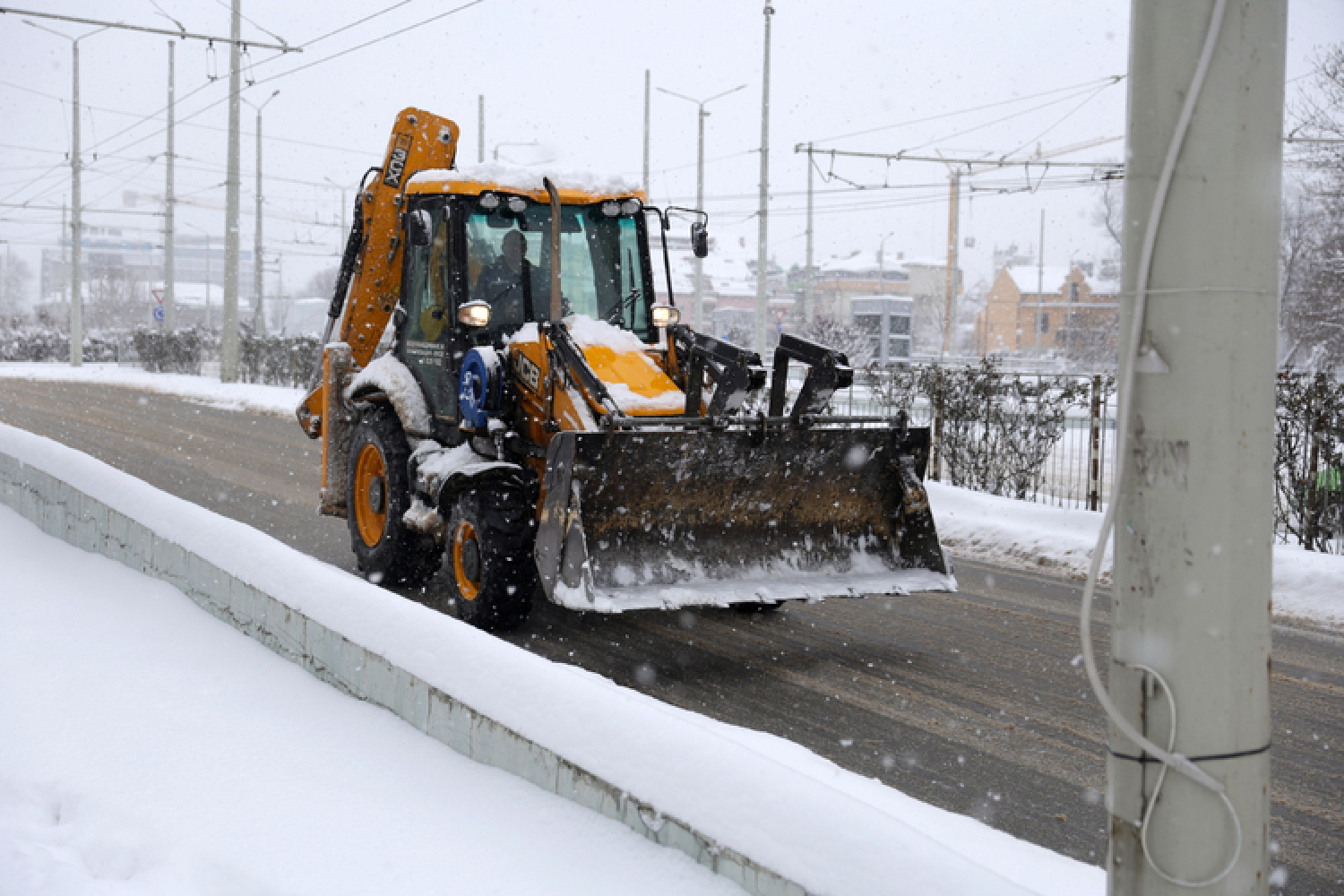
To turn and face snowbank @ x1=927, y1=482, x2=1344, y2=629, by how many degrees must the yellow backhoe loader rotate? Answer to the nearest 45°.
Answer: approximately 90° to its left

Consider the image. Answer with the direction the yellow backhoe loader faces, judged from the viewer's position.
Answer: facing the viewer and to the right of the viewer

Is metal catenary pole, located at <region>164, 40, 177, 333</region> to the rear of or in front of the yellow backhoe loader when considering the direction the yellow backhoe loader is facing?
to the rear

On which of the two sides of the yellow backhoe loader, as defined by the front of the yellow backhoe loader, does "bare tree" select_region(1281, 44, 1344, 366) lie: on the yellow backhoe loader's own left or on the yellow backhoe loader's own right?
on the yellow backhoe loader's own left

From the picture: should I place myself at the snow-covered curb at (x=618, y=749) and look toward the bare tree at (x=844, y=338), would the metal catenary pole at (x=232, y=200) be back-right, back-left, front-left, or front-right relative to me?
front-left

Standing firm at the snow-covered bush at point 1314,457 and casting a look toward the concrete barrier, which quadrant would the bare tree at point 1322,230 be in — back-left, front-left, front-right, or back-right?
back-right

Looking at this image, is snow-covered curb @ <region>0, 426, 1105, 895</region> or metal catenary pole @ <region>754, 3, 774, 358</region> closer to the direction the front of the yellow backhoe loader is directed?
the snow-covered curb

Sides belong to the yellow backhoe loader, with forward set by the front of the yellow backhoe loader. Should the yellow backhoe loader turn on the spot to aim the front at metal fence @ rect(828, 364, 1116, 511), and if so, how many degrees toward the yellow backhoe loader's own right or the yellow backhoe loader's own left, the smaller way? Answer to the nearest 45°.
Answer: approximately 90° to the yellow backhoe loader's own left

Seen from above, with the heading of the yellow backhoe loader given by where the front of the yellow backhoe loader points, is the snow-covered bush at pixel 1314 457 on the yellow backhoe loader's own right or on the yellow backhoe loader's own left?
on the yellow backhoe loader's own left

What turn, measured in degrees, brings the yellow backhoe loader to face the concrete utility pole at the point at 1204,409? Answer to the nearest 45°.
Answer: approximately 45° to its right
